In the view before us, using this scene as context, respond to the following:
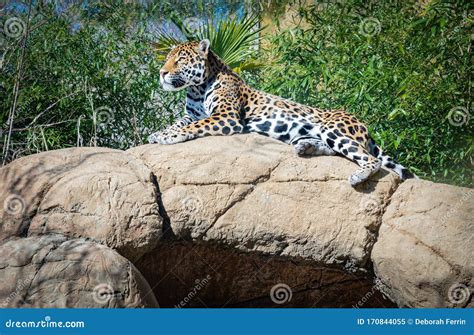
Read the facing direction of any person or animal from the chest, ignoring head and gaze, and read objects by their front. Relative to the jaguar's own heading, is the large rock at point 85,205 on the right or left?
on its left

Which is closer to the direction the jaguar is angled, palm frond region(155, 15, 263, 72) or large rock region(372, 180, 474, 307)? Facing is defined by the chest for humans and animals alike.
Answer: the palm frond

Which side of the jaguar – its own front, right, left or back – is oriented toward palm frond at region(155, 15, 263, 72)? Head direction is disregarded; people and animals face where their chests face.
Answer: right

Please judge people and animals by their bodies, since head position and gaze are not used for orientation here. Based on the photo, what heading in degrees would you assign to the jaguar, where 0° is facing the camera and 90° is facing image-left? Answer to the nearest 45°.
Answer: approximately 90°

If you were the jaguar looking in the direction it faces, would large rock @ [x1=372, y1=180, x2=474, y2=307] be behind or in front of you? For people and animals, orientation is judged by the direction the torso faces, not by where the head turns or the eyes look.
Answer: behind
